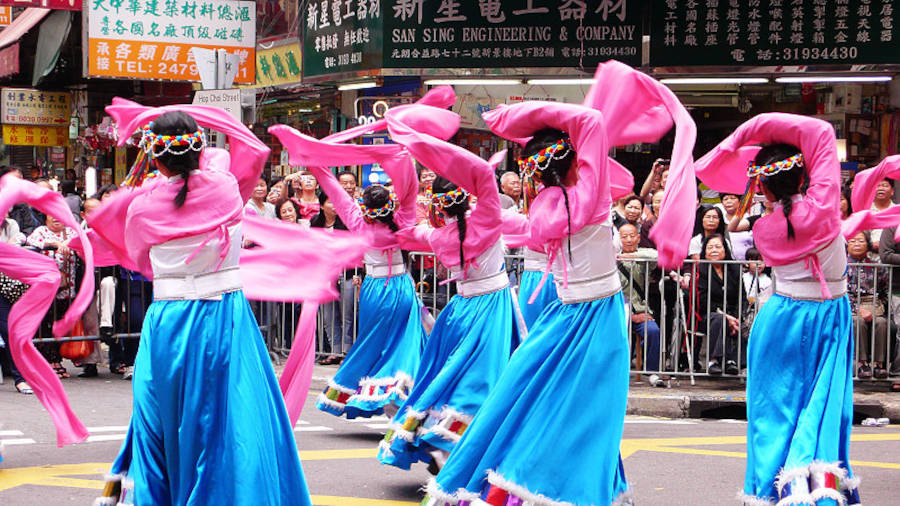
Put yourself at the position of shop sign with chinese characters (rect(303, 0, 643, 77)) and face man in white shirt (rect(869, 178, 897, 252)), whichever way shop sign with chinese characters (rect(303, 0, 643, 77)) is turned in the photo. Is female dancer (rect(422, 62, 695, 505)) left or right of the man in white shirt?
right

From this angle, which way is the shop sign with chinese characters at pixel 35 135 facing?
toward the camera

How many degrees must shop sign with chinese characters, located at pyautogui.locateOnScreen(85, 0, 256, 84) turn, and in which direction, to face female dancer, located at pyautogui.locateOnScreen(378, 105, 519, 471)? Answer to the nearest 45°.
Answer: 0° — it already faces them

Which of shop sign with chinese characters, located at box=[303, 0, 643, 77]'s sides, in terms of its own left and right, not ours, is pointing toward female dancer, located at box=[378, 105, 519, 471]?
front

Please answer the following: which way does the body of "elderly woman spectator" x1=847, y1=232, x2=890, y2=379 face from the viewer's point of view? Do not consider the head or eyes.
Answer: toward the camera

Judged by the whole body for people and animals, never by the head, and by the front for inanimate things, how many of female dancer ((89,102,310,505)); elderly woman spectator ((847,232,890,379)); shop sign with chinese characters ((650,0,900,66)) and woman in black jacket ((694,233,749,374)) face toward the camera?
3

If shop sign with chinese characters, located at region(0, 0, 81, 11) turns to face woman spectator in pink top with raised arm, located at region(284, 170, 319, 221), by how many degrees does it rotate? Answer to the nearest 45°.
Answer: approximately 45° to its left

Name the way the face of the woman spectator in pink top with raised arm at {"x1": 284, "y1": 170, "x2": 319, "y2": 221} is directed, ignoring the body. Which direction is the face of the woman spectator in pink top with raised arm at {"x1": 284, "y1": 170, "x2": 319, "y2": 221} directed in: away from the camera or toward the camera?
toward the camera

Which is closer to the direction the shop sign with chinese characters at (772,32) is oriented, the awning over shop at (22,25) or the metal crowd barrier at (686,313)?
the metal crowd barrier

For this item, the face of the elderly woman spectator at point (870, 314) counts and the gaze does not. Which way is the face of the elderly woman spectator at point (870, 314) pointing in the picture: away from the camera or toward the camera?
toward the camera

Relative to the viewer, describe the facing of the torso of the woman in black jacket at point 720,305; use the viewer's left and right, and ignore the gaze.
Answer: facing the viewer

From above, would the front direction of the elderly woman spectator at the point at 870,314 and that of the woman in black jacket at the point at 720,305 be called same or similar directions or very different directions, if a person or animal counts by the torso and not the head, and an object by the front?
same or similar directions

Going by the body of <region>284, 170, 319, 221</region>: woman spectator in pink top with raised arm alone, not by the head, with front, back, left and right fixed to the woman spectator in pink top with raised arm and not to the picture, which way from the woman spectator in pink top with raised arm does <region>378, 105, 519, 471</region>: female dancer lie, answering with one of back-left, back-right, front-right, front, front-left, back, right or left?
front

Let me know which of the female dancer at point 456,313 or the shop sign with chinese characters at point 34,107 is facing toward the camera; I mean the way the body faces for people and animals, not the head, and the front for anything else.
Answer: the shop sign with chinese characters

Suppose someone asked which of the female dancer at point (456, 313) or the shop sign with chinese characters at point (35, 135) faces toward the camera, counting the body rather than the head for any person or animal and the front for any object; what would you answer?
the shop sign with chinese characters

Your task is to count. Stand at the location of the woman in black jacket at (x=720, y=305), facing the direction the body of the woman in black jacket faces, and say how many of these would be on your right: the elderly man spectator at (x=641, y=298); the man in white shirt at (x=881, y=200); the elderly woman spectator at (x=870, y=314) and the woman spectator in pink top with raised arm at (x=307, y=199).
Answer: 2

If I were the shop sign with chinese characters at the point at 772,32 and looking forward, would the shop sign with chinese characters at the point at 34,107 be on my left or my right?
on my right

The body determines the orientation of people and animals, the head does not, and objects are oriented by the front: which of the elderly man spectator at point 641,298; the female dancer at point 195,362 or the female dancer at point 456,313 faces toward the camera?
the elderly man spectator

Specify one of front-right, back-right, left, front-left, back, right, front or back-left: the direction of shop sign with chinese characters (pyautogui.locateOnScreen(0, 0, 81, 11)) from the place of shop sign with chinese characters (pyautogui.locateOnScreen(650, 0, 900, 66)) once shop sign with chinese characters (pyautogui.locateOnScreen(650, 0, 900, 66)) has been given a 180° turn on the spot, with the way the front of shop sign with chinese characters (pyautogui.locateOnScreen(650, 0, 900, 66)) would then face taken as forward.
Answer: left

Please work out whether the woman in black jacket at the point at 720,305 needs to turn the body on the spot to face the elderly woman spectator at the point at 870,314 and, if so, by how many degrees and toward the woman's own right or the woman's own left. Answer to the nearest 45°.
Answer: approximately 90° to the woman's own left
